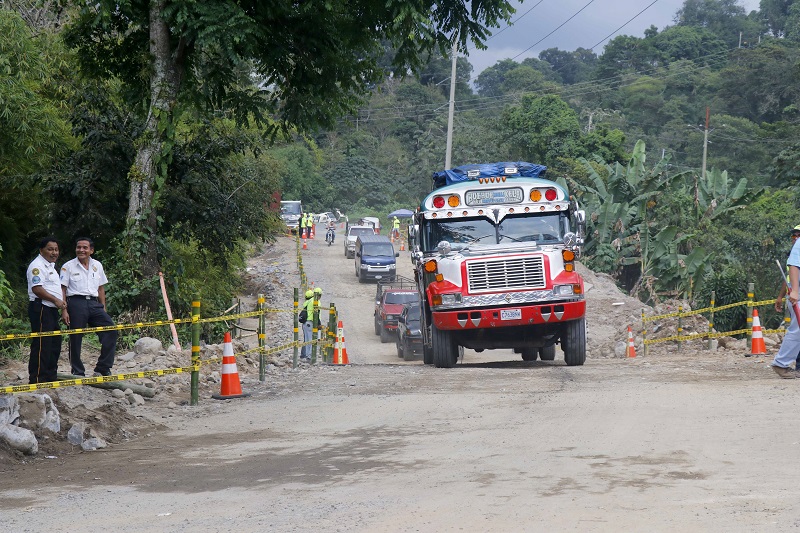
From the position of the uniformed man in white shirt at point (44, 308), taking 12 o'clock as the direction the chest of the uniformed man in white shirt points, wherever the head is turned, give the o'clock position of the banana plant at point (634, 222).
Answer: The banana plant is roughly at 9 o'clock from the uniformed man in white shirt.

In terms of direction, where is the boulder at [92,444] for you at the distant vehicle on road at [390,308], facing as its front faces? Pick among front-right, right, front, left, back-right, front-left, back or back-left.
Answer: front

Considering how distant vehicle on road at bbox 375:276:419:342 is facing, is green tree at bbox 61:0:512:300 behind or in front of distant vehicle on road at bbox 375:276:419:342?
in front

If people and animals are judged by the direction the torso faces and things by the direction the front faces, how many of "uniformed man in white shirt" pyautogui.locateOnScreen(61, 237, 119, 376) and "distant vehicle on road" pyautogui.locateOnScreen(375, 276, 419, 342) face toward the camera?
2

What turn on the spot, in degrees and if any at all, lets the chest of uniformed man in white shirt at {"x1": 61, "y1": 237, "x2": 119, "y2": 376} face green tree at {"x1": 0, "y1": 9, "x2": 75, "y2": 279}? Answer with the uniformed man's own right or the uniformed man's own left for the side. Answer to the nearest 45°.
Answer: approximately 180°

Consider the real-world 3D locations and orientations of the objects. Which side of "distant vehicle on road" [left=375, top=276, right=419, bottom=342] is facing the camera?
front

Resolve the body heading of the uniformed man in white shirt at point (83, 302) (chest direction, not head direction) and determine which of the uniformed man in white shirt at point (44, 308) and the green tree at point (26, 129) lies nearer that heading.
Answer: the uniformed man in white shirt at point (44, 308)

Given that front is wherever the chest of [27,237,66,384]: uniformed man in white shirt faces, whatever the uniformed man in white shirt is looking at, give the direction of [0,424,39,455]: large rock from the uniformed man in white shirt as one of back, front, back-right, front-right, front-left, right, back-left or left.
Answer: front-right

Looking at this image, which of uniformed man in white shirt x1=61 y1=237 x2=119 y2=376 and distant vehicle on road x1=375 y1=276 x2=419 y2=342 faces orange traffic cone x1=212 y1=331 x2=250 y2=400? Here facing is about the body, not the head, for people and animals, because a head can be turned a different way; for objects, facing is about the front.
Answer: the distant vehicle on road

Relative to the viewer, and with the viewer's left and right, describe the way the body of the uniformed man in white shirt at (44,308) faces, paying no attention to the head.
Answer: facing the viewer and to the right of the viewer

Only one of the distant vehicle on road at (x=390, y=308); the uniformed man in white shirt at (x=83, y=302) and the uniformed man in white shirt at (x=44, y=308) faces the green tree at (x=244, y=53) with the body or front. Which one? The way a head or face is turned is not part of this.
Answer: the distant vehicle on road

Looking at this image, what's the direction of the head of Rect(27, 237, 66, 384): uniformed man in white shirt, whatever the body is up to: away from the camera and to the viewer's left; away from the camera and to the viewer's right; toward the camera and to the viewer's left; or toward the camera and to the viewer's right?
toward the camera and to the viewer's right

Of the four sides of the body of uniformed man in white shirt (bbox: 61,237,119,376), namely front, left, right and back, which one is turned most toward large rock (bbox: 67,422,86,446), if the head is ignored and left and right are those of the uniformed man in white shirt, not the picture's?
front

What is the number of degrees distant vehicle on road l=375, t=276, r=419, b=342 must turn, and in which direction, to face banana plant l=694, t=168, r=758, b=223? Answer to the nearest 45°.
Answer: approximately 135° to its left

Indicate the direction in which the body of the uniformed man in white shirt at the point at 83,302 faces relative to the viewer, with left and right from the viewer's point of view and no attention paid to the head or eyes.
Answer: facing the viewer
